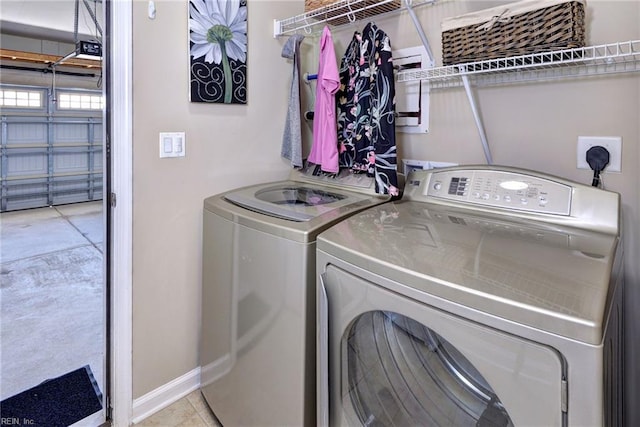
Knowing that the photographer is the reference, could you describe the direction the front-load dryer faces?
facing the viewer and to the left of the viewer

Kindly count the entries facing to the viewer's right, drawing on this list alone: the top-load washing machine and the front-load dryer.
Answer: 0

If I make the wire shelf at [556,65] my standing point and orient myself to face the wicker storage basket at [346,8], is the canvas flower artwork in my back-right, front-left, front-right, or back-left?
front-left

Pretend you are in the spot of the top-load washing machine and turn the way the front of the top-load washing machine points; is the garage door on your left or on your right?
on your right

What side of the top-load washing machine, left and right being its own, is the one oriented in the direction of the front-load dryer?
left
